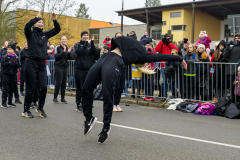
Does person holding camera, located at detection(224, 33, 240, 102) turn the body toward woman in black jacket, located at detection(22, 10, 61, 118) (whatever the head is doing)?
yes

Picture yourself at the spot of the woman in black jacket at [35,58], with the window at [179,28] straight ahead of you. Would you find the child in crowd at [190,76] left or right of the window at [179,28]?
right

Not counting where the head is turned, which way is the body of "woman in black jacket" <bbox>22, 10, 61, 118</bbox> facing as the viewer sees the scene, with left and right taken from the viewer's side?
facing the viewer and to the right of the viewer

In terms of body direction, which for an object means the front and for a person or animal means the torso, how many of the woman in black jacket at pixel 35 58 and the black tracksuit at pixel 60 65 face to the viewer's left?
0

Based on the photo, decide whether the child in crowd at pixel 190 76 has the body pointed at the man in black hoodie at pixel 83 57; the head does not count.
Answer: yes

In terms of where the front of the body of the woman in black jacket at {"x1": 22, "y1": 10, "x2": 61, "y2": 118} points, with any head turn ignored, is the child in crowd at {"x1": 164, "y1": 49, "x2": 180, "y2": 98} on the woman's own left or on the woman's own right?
on the woman's own left

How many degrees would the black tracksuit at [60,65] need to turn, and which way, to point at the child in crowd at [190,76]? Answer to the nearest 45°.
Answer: approximately 45° to its left

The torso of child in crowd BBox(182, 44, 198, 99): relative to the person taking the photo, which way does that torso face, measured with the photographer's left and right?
facing the viewer and to the left of the viewer

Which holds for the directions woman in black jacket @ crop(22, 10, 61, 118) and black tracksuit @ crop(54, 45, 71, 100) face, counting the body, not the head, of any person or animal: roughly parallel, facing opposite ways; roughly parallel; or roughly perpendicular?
roughly parallel

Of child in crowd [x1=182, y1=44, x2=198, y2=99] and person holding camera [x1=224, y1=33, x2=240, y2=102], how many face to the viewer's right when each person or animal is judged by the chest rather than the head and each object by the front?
0

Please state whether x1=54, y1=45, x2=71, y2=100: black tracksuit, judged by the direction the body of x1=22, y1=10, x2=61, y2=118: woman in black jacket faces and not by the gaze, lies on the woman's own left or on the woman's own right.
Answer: on the woman's own left
